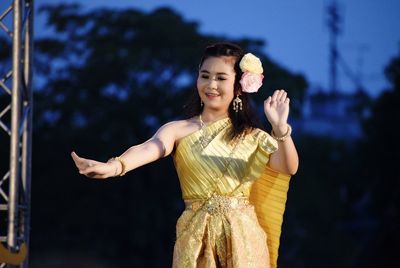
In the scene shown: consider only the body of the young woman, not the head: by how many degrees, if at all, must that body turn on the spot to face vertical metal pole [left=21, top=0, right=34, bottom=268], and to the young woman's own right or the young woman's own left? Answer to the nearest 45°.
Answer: approximately 135° to the young woman's own right

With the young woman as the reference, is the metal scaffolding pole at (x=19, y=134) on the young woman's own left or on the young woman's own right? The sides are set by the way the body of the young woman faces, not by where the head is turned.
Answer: on the young woman's own right

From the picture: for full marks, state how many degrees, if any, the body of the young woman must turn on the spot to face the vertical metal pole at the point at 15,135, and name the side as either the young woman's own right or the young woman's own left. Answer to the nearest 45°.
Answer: approximately 135° to the young woman's own right

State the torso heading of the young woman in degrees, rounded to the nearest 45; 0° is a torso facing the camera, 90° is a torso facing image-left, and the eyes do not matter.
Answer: approximately 0°
